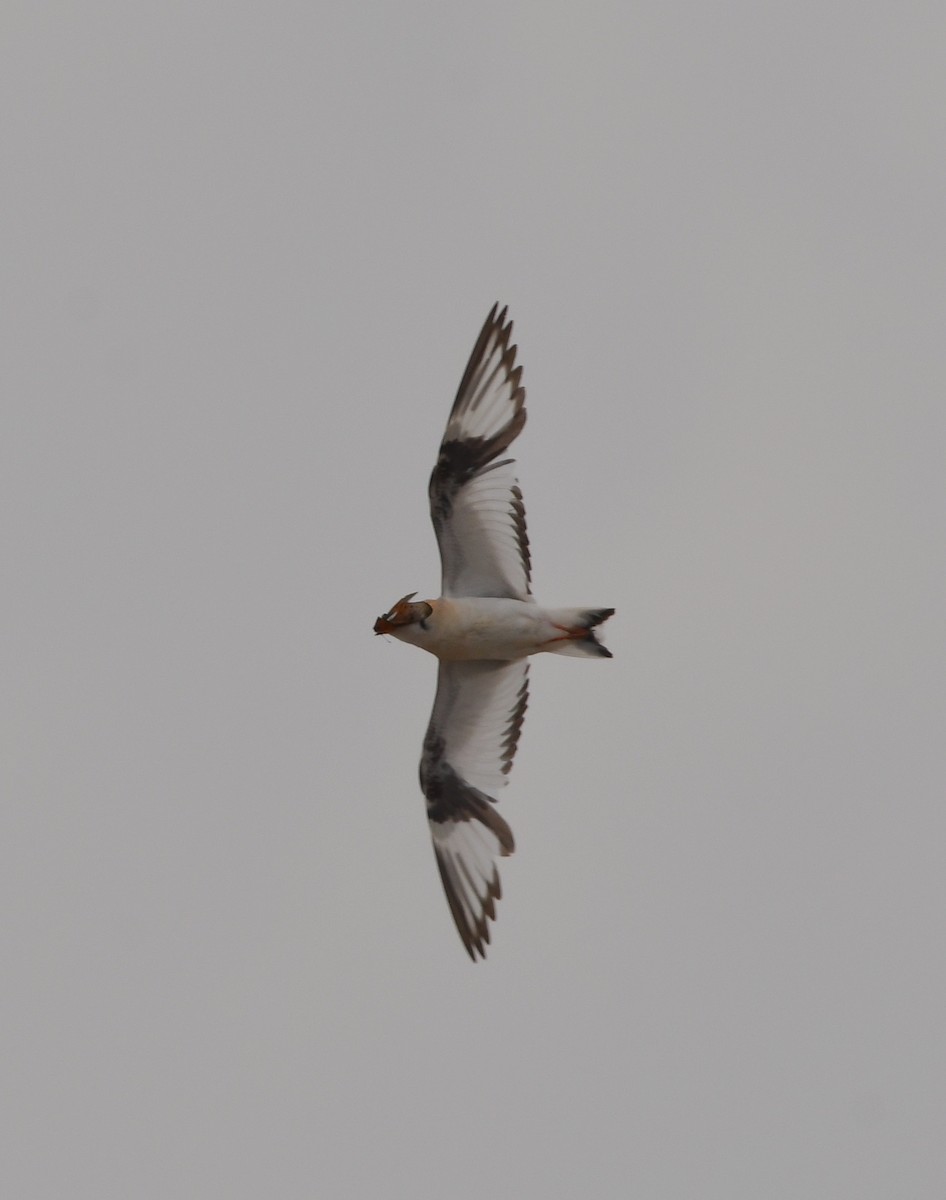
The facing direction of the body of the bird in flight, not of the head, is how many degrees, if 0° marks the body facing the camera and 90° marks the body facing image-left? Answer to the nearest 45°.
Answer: approximately 90°
